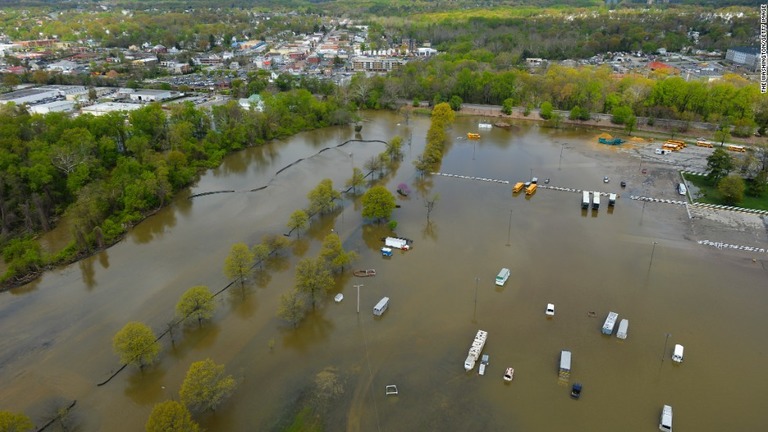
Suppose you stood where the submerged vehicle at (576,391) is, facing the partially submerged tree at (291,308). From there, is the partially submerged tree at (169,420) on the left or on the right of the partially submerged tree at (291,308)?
left

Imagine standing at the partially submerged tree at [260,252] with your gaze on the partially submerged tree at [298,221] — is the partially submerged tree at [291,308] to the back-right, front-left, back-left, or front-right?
back-right

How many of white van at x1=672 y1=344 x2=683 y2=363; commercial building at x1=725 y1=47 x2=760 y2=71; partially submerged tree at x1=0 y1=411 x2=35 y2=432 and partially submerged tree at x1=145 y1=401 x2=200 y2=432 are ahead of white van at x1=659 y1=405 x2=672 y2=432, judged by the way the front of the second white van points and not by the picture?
2
